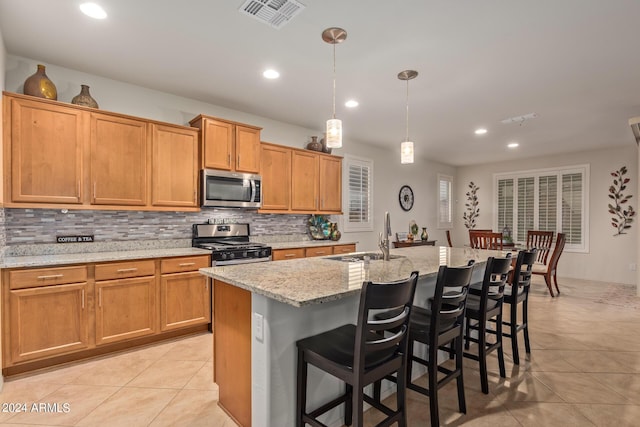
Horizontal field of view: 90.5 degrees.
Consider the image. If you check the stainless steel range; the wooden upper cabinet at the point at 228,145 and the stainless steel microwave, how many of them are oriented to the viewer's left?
0

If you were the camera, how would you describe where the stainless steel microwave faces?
facing the viewer and to the right of the viewer

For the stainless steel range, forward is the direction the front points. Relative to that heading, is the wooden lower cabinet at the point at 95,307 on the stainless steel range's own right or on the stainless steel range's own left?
on the stainless steel range's own right

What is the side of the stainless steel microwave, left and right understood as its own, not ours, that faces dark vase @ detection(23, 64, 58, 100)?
right

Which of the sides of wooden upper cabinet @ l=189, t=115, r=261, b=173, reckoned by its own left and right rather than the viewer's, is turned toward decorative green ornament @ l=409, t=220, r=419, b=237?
left

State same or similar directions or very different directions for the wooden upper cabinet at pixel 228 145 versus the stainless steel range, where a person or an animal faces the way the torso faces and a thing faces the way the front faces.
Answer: same or similar directions

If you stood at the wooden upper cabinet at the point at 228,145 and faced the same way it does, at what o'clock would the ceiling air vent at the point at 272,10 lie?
The ceiling air vent is roughly at 1 o'clock from the wooden upper cabinet.

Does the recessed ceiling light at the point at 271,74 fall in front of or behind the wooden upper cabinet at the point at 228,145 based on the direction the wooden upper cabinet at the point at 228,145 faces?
in front

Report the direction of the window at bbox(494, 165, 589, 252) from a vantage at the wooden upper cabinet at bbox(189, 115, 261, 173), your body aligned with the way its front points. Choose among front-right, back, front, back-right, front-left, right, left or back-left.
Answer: front-left

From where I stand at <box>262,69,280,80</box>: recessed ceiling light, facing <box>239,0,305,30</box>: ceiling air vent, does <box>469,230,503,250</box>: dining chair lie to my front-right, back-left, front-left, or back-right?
back-left

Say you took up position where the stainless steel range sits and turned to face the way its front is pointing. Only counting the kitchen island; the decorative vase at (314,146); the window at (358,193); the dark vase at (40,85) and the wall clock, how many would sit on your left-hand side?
3

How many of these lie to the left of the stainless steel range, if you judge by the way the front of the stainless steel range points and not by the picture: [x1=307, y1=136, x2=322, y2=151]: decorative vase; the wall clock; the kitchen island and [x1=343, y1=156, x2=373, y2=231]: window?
3

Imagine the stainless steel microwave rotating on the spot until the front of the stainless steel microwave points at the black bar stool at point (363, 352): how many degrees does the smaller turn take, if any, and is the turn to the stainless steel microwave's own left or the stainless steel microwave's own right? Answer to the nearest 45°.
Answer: approximately 45° to the stainless steel microwave's own right

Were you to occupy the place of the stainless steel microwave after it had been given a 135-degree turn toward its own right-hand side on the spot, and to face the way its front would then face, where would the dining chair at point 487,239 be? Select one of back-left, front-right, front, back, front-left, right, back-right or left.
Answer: back

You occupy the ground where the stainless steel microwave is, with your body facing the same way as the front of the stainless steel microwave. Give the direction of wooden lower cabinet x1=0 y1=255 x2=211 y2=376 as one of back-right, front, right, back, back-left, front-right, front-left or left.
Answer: right

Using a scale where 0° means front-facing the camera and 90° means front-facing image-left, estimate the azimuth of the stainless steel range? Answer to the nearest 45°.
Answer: approximately 315°

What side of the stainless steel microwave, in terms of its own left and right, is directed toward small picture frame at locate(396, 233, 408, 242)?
left
